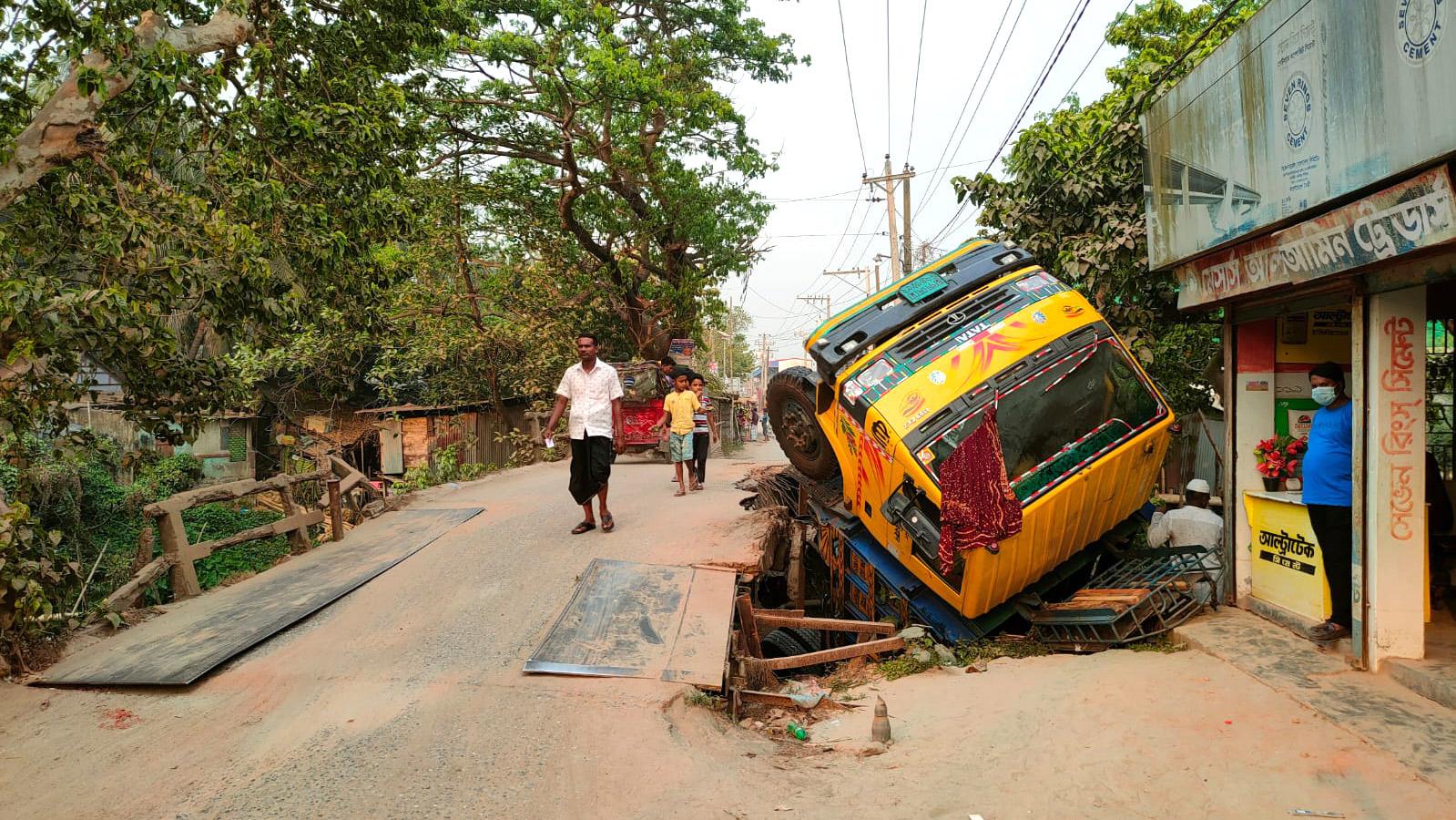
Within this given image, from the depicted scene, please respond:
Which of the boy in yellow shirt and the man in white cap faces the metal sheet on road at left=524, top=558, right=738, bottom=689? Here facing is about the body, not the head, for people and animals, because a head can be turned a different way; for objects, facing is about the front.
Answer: the boy in yellow shirt

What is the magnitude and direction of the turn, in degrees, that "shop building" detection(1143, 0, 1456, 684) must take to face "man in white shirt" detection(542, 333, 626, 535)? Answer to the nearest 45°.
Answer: approximately 45° to its right

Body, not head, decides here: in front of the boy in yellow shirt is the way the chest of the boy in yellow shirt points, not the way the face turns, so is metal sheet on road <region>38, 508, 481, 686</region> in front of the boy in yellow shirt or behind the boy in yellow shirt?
in front

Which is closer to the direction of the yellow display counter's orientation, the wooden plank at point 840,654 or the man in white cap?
the wooden plank

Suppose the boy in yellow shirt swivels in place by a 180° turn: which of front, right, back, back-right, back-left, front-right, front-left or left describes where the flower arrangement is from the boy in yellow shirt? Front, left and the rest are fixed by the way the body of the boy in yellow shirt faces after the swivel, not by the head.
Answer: back-right
